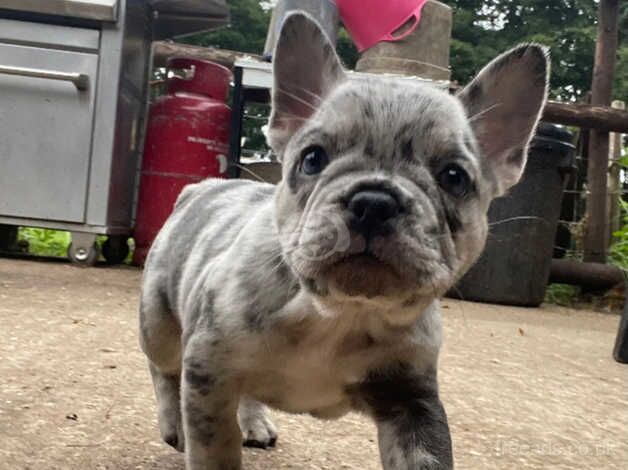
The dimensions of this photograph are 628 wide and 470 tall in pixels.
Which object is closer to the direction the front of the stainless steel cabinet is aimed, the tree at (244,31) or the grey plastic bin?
the grey plastic bin

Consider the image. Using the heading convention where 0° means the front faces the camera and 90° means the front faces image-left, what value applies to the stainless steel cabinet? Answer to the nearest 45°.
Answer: approximately 0°

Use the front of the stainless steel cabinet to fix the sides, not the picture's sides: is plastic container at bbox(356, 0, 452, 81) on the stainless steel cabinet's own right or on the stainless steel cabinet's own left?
on the stainless steel cabinet's own left

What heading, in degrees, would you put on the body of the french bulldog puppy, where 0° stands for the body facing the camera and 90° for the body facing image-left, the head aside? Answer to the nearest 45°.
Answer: approximately 315°

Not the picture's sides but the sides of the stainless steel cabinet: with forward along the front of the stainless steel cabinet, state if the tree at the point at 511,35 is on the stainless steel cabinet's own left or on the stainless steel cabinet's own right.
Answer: on the stainless steel cabinet's own left

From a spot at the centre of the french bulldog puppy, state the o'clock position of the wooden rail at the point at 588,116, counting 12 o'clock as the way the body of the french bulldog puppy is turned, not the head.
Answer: The wooden rail is roughly at 8 o'clock from the french bulldog puppy.

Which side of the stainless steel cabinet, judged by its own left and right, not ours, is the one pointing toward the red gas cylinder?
left

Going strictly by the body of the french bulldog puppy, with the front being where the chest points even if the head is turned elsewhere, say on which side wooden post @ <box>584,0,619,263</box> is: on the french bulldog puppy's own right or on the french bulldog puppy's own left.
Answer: on the french bulldog puppy's own left

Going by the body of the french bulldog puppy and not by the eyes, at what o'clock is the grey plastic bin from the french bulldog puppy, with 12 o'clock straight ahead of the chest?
The grey plastic bin is roughly at 8 o'clock from the french bulldog puppy.

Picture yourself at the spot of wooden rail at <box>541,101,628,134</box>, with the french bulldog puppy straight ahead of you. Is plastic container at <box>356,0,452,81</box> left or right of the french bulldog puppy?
right

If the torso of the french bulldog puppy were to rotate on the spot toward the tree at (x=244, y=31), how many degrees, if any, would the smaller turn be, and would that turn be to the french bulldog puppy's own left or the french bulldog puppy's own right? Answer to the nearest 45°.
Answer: approximately 135° to the french bulldog puppy's own left

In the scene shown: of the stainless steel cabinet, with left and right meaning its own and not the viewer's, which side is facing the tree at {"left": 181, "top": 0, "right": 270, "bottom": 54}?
back
